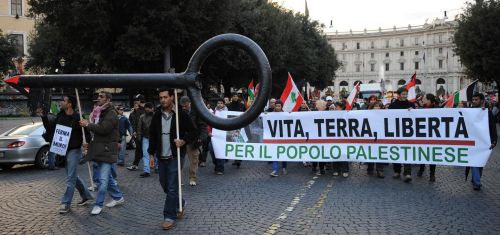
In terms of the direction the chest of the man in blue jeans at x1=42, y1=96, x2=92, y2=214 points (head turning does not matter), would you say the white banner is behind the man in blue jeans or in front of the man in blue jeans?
behind

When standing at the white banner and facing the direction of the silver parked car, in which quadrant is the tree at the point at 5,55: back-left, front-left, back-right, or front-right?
front-right

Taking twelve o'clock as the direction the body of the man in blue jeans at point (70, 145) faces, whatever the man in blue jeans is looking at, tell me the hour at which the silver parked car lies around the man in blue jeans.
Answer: The silver parked car is roughly at 4 o'clock from the man in blue jeans.

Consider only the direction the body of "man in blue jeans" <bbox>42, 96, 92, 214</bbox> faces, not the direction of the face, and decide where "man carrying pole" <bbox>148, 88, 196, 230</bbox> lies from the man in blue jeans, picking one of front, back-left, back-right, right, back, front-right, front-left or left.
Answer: left

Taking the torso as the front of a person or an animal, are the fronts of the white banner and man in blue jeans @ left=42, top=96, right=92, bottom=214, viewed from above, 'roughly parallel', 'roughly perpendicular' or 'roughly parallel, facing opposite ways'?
roughly parallel

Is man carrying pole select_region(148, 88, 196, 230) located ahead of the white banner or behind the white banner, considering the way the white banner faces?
ahead

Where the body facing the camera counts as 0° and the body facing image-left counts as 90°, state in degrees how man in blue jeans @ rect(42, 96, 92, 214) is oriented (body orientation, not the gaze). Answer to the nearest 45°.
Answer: approximately 45°

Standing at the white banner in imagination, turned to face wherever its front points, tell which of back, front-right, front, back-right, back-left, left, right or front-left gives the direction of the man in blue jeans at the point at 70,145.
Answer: front-right

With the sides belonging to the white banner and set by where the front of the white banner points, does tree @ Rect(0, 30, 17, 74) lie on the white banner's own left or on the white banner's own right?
on the white banner's own right

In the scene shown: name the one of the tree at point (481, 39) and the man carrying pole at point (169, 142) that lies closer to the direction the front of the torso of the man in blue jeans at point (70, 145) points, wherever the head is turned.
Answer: the man carrying pole

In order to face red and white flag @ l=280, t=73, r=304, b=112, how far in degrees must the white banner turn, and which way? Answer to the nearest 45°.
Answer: approximately 135° to its right

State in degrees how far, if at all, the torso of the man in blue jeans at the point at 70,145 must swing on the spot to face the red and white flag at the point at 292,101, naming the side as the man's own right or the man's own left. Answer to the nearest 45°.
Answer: approximately 180°

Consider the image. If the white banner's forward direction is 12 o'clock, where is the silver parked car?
The silver parked car is roughly at 3 o'clock from the white banner.

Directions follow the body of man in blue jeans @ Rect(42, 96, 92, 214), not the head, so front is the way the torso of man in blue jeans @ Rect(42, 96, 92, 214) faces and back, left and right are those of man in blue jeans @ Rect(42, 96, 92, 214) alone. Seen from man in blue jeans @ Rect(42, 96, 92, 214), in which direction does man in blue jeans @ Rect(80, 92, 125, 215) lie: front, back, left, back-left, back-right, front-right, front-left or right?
left

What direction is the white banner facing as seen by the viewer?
toward the camera

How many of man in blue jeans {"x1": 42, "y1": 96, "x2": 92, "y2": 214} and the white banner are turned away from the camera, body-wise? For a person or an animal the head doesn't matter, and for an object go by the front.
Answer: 0
